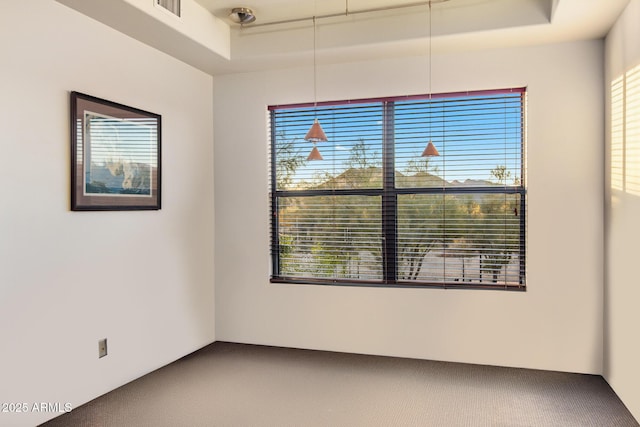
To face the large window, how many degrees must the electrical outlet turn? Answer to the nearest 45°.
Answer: approximately 45° to its left

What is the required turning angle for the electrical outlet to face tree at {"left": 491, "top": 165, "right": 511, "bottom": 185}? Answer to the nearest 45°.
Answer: approximately 45° to its left

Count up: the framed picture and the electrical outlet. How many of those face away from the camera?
0

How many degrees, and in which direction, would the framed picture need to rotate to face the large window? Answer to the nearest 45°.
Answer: approximately 45° to its left

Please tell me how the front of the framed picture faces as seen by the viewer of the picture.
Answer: facing the viewer and to the right of the viewer
